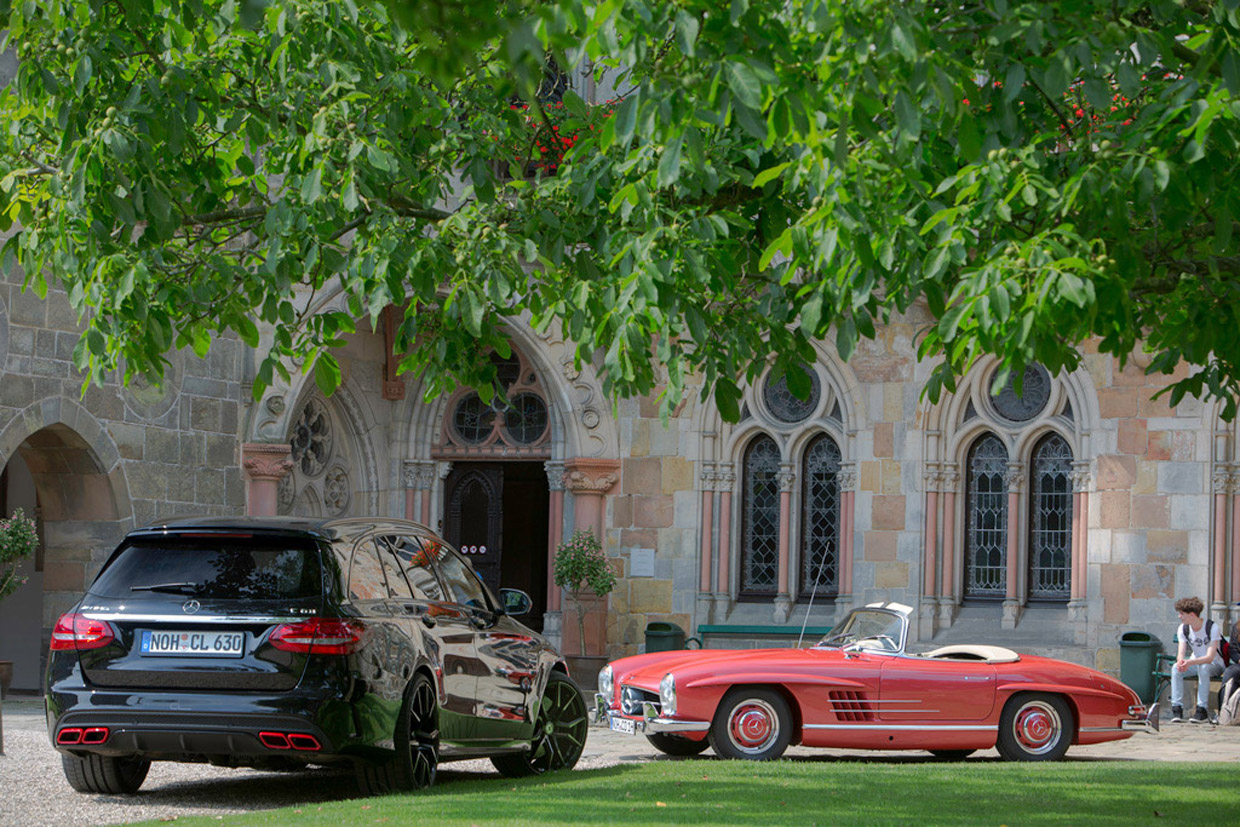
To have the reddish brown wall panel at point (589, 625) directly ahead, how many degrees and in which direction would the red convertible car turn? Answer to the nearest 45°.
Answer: approximately 90° to its right

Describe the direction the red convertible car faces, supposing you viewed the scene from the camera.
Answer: facing the viewer and to the left of the viewer

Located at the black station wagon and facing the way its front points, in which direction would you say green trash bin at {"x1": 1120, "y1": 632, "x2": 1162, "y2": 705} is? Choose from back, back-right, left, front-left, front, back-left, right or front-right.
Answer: front

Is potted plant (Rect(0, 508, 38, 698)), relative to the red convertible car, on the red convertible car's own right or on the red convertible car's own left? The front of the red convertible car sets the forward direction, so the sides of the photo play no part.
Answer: on the red convertible car's own right

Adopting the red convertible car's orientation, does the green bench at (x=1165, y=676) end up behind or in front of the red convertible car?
behind

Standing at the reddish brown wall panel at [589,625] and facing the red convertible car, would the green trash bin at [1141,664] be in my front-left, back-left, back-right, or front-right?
front-left

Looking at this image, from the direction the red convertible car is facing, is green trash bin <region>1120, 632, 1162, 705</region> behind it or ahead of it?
behind

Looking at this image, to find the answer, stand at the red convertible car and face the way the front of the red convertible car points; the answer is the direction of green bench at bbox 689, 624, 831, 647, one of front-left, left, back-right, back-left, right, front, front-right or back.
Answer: back-right

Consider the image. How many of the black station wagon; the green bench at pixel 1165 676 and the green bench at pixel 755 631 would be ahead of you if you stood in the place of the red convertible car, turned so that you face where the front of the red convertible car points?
1

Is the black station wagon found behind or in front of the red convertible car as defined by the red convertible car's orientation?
in front

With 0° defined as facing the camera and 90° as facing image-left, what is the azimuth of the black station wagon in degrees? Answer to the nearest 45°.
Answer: approximately 225°
